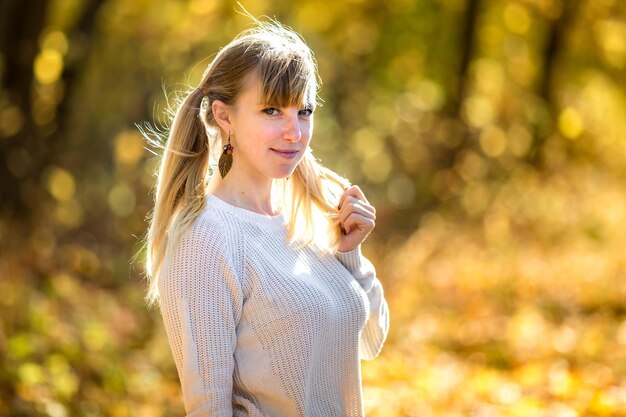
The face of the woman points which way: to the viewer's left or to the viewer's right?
to the viewer's right

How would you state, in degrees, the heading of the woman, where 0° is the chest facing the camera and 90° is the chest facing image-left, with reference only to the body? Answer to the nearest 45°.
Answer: approximately 315°
